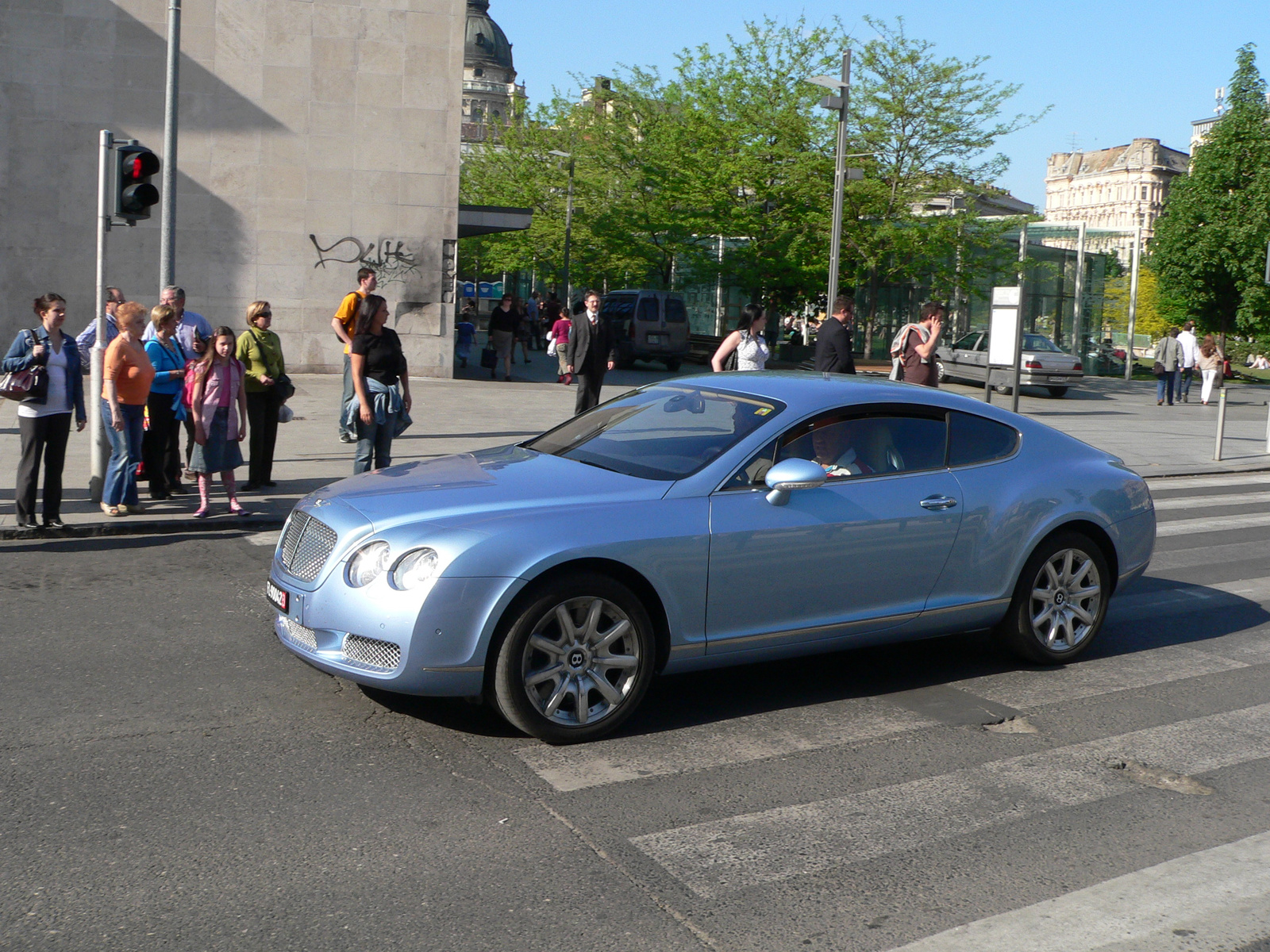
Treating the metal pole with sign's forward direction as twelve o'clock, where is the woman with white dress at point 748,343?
The woman with white dress is roughly at 2 o'clock from the metal pole with sign.

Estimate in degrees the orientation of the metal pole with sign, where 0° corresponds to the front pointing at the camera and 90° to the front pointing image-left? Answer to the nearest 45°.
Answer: approximately 0°

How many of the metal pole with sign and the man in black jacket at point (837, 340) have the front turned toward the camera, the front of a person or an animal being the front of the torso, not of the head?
1

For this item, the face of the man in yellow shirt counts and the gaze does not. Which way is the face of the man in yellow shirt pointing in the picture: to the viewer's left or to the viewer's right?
to the viewer's right

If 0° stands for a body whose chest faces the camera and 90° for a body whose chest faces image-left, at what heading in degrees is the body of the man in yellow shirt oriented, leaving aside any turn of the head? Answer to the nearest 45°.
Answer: approximately 270°

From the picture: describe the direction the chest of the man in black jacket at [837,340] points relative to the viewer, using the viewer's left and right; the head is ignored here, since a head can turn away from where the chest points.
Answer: facing away from the viewer and to the right of the viewer

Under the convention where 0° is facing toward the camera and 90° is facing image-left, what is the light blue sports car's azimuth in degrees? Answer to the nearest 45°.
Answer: approximately 45°

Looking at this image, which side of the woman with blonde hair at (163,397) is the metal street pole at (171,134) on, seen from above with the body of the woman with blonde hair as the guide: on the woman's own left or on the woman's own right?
on the woman's own left
